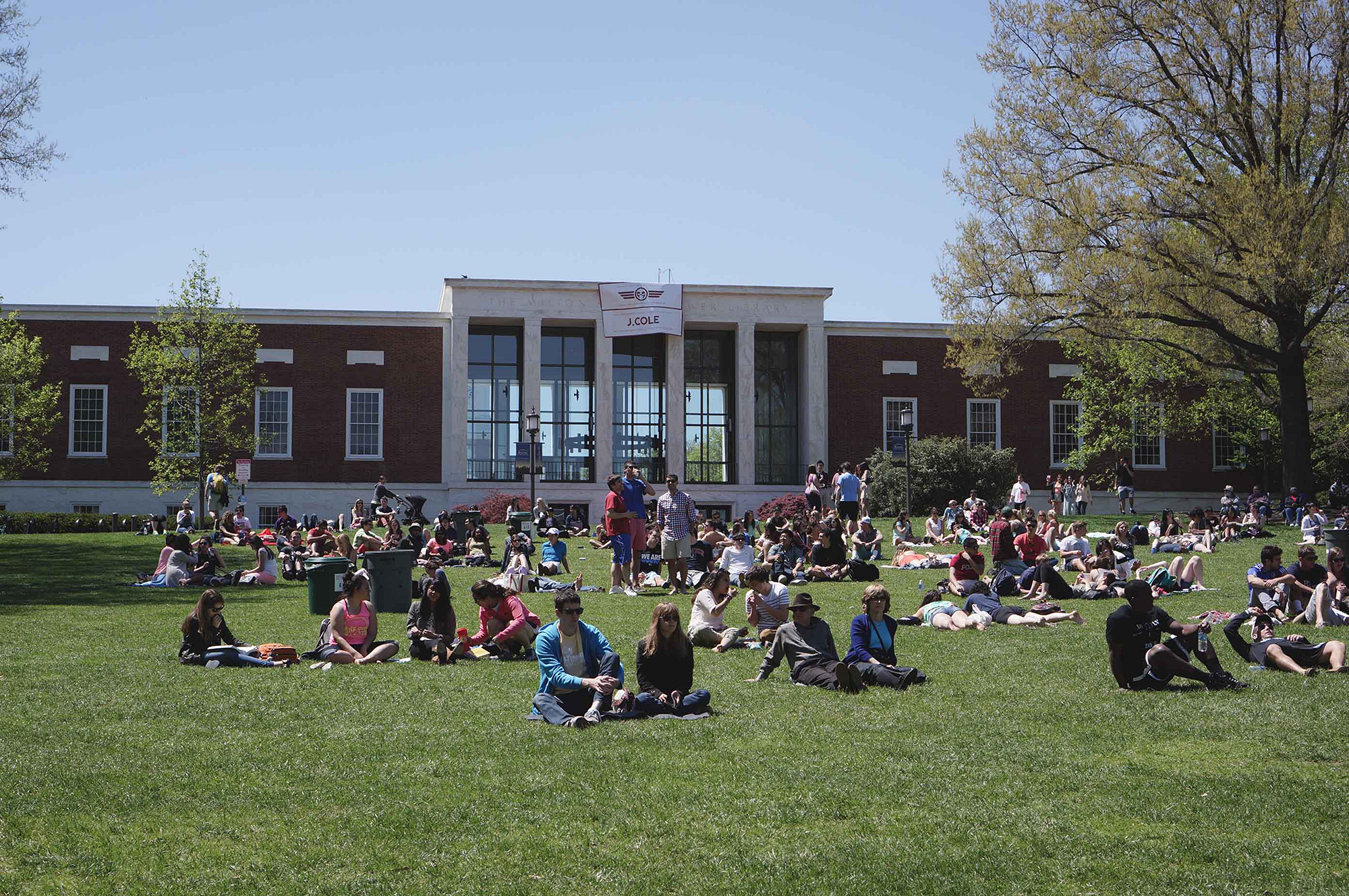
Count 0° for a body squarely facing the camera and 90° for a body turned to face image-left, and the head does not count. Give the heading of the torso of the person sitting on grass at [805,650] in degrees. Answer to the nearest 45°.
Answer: approximately 315°

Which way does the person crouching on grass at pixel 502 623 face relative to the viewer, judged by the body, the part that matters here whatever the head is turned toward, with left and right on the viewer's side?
facing the viewer and to the left of the viewer

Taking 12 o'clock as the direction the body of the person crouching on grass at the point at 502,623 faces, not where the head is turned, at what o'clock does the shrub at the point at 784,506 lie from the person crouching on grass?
The shrub is roughly at 5 o'clock from the person crouching on grass.

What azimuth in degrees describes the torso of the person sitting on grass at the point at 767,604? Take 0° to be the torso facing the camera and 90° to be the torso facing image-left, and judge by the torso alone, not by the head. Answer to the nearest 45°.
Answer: approximately 45°

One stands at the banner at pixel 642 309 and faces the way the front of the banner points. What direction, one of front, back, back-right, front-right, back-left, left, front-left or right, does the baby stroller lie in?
front-right

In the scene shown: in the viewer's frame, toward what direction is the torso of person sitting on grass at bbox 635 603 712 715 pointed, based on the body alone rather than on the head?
toward the camera

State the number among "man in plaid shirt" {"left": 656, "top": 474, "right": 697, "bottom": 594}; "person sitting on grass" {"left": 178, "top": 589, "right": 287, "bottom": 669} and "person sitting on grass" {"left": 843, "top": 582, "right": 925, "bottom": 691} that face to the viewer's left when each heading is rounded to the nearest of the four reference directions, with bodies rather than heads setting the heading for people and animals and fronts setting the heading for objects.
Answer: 0

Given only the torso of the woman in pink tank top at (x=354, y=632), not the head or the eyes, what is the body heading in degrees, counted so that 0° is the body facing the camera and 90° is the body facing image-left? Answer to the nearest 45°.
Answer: approximately 315°

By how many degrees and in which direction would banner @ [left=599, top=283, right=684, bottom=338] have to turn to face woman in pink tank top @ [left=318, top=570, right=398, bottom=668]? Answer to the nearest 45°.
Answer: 0° — it already faces them

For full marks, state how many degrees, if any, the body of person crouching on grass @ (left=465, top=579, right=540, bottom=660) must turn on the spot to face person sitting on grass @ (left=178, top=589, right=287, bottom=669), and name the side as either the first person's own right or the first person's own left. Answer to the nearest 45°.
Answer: approximately 45° to the first person's own right

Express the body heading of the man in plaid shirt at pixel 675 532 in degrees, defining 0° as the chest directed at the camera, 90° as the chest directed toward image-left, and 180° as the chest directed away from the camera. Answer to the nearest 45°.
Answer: approximately 0°

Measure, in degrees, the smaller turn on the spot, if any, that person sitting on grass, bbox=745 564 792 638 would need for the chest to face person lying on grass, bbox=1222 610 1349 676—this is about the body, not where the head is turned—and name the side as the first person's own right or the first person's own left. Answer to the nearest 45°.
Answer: approximately 90° to the first person's own left

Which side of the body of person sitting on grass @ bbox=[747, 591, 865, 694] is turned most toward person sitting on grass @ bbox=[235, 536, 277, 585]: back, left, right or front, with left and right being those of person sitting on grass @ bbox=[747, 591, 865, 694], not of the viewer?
back

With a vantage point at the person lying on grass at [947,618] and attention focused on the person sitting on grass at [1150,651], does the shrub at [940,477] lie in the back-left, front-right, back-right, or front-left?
back-left
